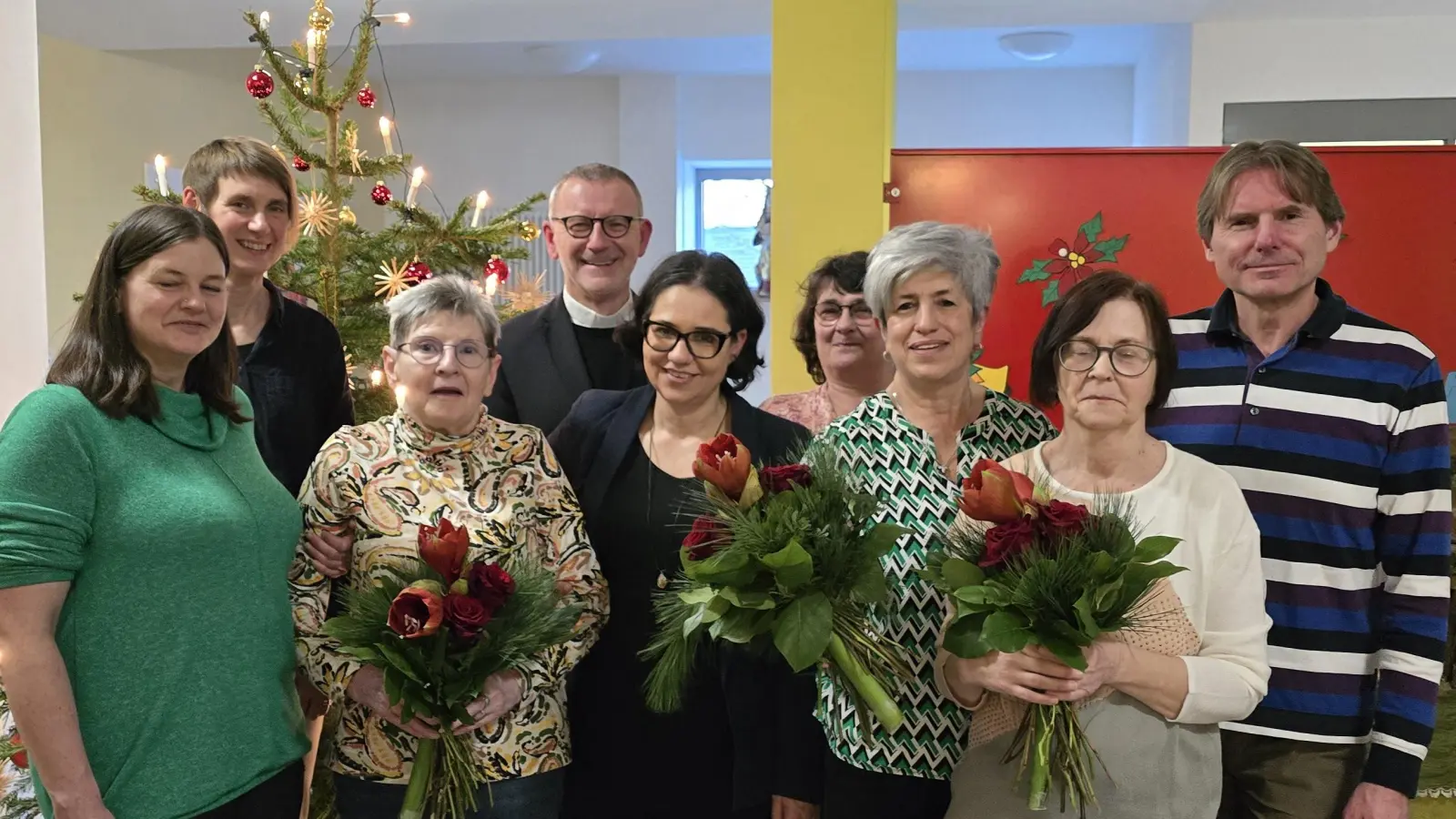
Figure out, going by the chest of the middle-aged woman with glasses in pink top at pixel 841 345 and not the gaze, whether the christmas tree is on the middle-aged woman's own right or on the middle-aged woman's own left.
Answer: on the middle-aged woman's own right

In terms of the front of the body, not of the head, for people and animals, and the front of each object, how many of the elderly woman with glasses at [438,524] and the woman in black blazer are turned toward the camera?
2

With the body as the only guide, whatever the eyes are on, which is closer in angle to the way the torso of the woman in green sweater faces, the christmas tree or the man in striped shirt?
the man in striped shirt

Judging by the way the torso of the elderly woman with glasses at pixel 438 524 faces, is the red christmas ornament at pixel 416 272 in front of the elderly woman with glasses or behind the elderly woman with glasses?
behind

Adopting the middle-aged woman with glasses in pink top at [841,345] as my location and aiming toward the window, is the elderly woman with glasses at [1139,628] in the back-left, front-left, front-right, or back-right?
back-right

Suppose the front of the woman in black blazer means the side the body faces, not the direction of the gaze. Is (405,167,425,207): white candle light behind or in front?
behind

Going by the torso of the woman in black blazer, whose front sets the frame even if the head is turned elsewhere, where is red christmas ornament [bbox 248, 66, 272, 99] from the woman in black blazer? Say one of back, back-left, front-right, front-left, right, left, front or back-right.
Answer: back-right

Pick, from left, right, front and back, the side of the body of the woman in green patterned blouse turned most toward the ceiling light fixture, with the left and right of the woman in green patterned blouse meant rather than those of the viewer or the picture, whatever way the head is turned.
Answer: back
